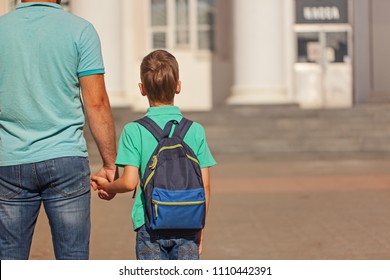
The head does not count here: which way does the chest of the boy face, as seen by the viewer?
away from the camera

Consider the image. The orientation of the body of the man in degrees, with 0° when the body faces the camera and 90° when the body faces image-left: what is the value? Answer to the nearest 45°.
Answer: approximately 180°

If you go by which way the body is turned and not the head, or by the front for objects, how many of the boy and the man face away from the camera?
2

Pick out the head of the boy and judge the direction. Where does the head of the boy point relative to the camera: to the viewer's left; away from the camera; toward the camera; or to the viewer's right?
away from the camera
